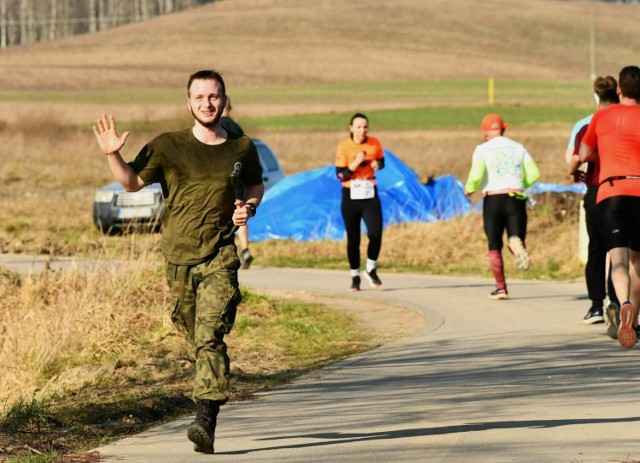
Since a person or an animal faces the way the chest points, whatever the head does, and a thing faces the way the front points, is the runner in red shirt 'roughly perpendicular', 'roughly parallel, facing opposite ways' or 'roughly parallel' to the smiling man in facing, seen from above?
roughly parallel, facing opposite ways

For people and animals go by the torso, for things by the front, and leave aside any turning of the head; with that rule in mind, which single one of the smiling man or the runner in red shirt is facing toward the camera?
the smiling man

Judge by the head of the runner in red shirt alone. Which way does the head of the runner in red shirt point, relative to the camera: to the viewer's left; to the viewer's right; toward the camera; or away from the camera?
away from the camera

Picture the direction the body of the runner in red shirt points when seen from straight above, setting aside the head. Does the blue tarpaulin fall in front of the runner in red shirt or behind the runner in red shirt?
in front

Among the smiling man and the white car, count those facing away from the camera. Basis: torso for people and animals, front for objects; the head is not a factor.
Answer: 0

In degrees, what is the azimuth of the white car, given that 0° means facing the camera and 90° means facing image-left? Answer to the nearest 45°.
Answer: approximately 45°

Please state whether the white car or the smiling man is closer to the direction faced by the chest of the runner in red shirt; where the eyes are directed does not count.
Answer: the white car

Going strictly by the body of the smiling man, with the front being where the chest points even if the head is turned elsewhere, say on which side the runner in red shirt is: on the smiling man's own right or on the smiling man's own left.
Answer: on the smiling man's own left

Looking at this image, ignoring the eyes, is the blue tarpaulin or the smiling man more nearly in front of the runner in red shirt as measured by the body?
the blue tarpaulin

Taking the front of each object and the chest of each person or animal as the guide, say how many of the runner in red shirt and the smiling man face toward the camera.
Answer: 1

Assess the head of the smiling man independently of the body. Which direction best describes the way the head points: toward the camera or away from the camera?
toward the camera

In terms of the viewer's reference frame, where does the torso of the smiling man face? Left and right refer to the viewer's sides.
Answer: facing the viewer

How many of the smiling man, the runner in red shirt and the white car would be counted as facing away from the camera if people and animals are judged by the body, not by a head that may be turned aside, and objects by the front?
1

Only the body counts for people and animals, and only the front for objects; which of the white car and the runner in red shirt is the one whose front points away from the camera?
the runner in red shirt

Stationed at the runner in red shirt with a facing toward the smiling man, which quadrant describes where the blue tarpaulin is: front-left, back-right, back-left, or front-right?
back-right

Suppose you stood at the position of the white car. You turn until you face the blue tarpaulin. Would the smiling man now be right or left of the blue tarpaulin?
right

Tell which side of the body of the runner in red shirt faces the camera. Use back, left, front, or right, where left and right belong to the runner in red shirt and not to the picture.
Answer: back

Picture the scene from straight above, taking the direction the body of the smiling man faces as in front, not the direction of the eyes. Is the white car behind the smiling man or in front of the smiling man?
behind

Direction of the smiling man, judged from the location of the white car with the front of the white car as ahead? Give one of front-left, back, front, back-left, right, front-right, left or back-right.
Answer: front-left
